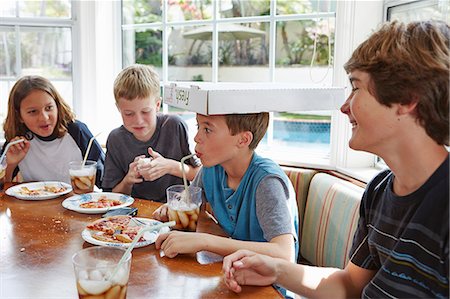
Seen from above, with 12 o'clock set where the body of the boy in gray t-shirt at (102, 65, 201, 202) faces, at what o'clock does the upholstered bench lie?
The upholstered bench is roughly at 10 o'clock from the boy in gray t-shirt.

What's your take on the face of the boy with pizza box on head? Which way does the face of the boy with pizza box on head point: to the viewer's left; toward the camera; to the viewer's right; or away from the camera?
to the viewer's left

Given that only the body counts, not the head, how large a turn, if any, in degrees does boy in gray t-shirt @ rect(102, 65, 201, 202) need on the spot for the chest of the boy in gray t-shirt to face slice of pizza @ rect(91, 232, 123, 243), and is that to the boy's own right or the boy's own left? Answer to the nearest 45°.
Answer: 0° — they already face it

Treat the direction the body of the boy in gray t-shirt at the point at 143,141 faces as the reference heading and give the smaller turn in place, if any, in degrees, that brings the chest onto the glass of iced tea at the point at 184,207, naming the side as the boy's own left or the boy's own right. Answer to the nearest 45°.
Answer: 0° — they already face it

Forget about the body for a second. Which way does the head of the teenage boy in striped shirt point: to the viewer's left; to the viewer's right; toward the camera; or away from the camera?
to the viewer's left

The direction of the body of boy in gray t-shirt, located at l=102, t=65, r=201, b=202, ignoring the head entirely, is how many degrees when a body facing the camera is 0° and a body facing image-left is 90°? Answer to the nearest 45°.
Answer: approximately 0°

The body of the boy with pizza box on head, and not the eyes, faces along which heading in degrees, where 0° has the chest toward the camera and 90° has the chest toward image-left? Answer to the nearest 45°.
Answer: approximately 45°
